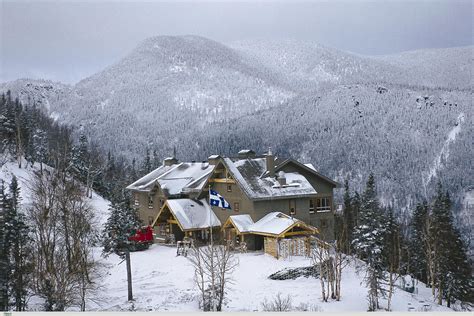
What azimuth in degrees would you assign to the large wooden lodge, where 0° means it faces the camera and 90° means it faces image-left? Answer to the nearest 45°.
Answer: approximately 45°

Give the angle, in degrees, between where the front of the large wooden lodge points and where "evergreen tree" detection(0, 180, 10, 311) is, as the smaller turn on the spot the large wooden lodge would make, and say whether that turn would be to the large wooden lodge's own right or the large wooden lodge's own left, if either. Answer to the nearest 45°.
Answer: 0° — it already faces it

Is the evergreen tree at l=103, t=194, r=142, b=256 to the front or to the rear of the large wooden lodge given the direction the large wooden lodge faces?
to the front

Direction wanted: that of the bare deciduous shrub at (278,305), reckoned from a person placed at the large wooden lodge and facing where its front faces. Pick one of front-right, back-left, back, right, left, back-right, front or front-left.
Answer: front-left

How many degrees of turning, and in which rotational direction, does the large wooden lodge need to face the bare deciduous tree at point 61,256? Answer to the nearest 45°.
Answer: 0° — it already faces it

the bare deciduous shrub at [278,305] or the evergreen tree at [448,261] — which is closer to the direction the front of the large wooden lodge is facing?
the bare deciduous shrub

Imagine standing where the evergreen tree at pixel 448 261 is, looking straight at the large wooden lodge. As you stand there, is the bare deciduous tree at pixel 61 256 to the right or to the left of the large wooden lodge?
left

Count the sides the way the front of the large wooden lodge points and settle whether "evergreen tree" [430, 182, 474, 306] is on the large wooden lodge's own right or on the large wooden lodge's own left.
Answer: on the large wooden lodge's own left

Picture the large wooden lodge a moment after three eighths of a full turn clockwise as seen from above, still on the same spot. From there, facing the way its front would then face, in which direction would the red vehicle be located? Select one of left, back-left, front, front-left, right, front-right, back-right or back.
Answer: left

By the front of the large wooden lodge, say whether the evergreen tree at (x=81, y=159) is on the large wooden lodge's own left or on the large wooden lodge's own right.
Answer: on the large wooden lodge's own right
